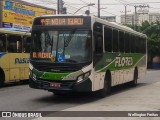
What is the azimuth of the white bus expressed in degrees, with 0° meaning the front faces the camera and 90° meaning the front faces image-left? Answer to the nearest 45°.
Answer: approximately 45°
